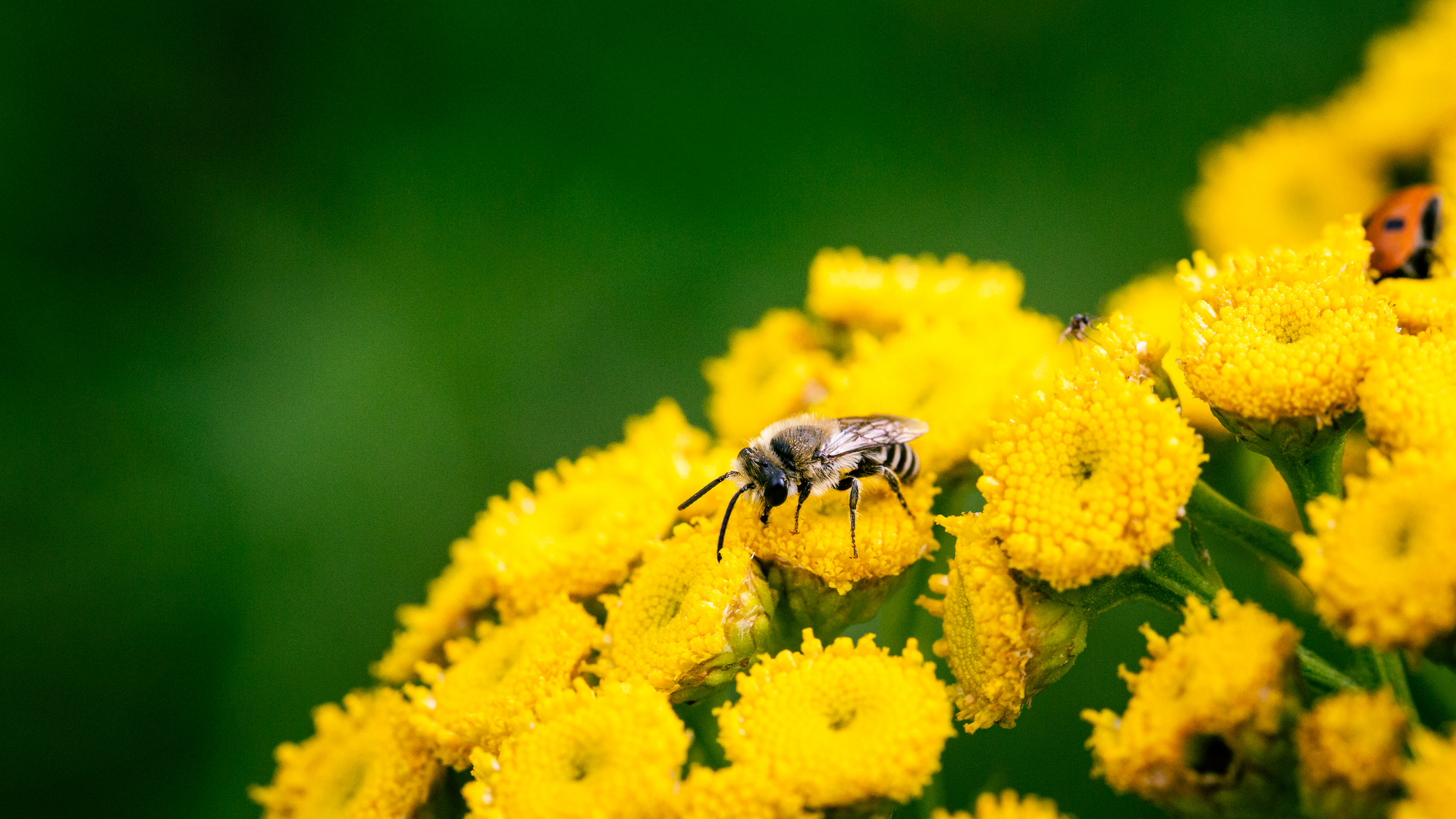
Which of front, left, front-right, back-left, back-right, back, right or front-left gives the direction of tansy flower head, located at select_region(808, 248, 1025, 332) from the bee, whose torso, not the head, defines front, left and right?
back

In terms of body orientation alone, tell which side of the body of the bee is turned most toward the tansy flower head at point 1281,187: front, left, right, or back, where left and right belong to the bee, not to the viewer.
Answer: back

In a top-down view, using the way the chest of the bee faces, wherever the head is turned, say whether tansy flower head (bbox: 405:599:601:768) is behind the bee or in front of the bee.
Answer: in front

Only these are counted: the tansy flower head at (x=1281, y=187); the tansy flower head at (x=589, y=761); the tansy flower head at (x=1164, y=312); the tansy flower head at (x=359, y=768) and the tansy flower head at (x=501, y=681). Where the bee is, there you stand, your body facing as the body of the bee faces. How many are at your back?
2

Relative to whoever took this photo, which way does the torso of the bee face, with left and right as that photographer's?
facing the viewer and to the left of the viewer

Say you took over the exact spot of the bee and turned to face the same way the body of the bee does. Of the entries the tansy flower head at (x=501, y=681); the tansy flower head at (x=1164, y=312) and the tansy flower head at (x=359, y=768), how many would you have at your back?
1
